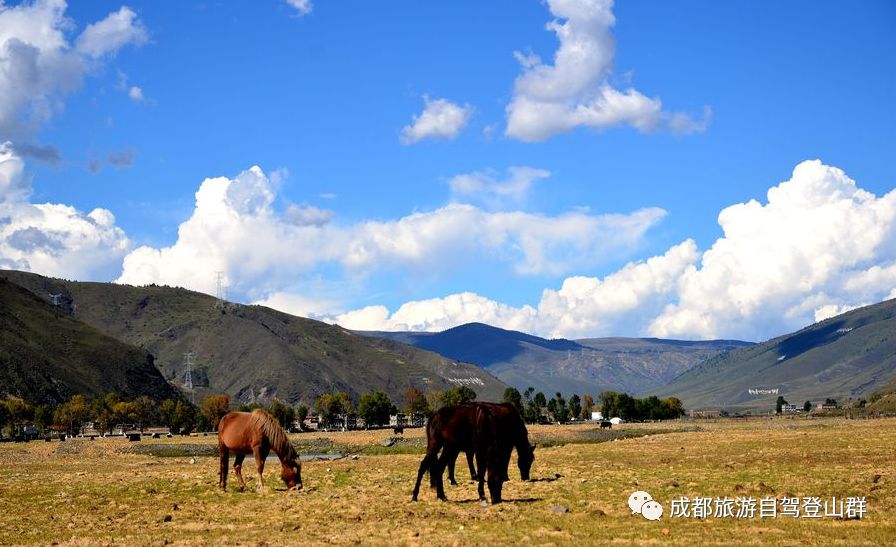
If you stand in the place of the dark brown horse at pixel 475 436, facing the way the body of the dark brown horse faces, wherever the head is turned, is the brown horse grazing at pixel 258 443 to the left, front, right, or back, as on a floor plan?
back

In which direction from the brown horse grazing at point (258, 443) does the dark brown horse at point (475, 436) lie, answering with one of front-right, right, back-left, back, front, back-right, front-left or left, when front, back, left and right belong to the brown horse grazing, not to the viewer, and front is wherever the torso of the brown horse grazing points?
front-right

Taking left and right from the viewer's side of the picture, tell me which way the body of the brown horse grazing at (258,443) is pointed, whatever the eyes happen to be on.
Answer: facing to the right of the viewer

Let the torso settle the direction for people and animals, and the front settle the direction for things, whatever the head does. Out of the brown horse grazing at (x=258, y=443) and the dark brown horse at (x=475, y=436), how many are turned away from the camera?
0
